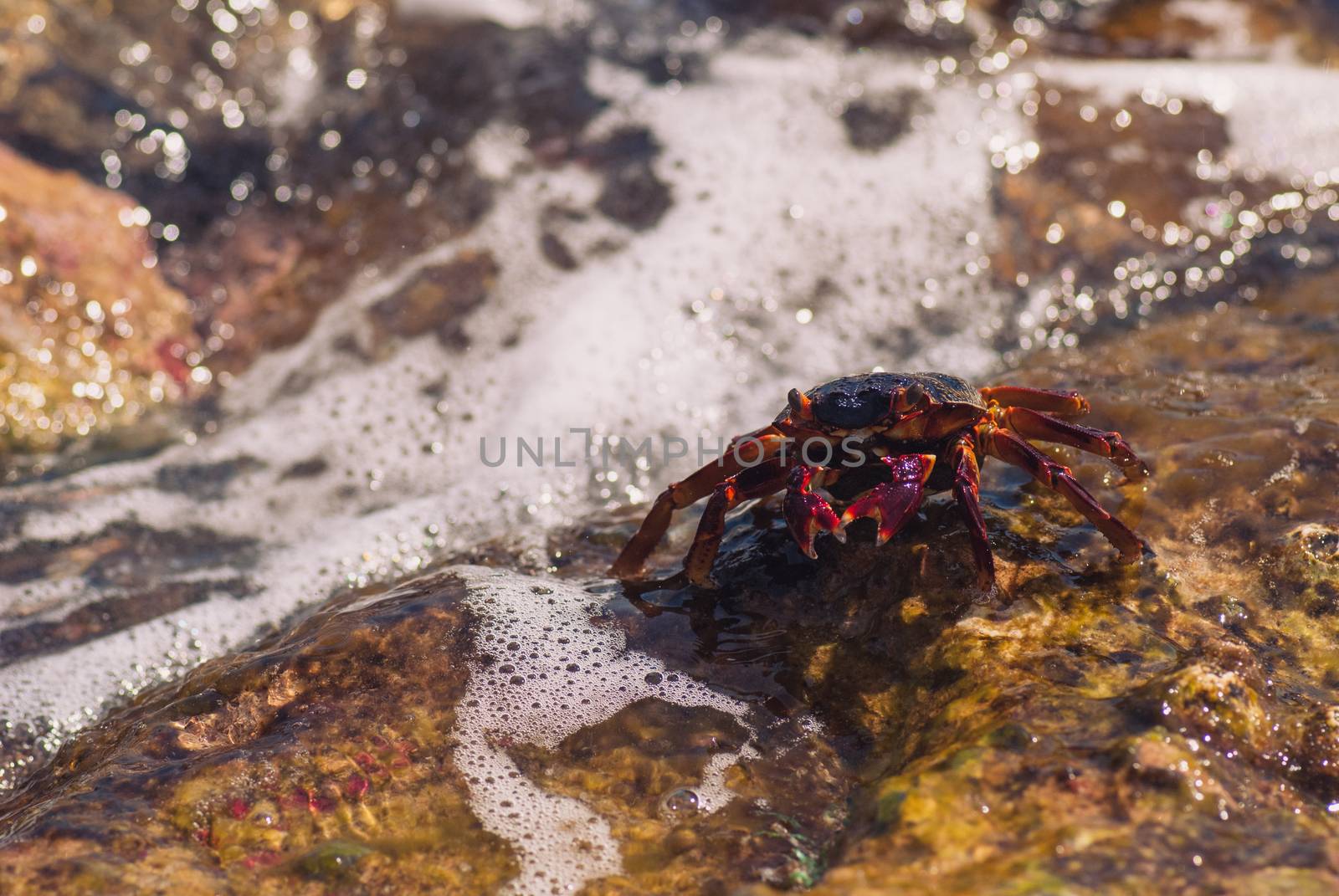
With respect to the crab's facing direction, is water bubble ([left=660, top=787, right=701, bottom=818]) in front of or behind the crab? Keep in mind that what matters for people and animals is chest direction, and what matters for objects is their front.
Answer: in front

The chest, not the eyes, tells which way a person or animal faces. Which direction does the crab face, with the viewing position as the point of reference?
facing the viewer and to the left of the viewer
